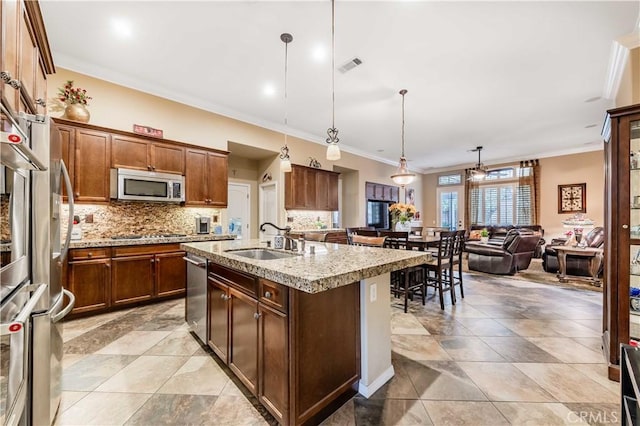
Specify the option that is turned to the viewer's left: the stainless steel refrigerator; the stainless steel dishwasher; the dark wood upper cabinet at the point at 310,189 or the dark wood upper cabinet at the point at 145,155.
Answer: the stainless steel dishwasher

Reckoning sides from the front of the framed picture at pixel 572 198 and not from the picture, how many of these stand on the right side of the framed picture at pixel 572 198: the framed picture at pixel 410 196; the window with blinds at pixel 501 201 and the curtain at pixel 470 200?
3

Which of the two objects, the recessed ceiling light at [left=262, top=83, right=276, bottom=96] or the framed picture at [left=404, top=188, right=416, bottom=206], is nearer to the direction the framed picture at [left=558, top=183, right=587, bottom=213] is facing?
the recessed ceiling light

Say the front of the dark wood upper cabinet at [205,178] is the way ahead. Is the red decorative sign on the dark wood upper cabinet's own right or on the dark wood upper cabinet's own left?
on the dark wood upper cabinet's own right

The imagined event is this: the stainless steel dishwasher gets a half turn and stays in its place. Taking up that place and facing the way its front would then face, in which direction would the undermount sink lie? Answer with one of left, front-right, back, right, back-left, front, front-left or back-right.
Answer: front-right

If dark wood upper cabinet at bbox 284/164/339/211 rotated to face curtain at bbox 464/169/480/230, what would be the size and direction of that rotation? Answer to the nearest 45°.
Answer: approximately 90° to its left

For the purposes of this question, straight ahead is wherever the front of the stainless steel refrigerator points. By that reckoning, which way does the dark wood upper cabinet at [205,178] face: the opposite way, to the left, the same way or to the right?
to the right

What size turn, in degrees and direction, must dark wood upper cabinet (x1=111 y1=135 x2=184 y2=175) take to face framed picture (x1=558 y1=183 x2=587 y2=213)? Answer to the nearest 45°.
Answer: approximately 45° to its left

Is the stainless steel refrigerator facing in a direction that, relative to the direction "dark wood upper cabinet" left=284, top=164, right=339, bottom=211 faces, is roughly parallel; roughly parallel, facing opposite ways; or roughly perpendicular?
roughly perpendicular

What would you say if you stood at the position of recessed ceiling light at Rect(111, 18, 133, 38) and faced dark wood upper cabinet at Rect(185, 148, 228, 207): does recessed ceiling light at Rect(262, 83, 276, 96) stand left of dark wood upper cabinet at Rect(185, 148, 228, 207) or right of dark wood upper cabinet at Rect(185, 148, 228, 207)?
right

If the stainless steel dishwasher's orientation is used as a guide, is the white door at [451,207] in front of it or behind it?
behind
